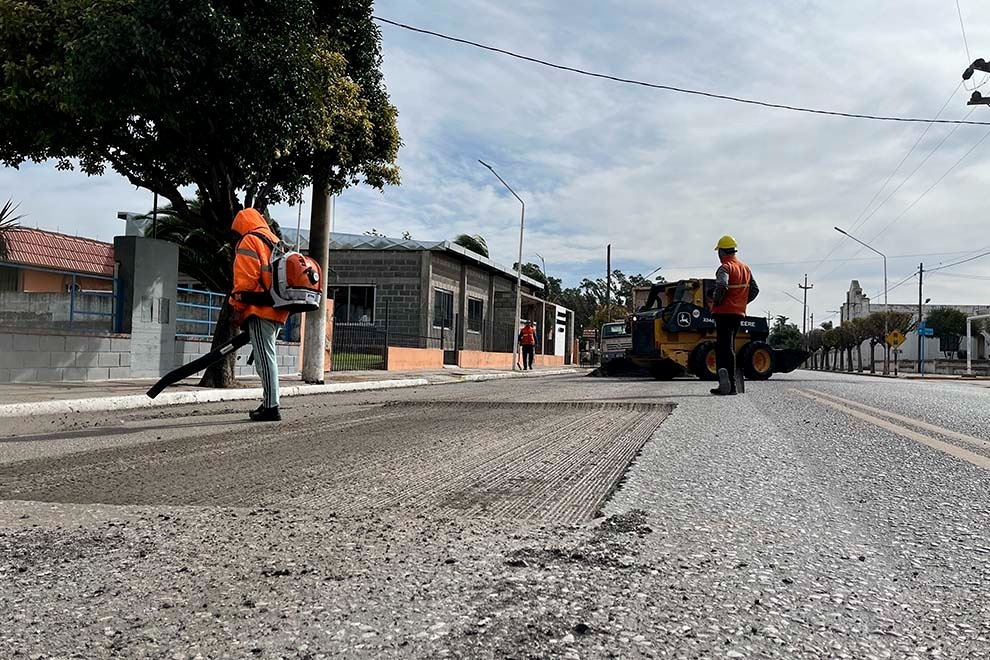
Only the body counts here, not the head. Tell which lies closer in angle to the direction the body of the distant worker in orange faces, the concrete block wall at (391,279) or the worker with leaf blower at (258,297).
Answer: the worker with leaf blower

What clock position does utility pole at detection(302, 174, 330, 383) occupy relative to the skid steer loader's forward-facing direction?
The utility pole is roughly at 6 o'clock from the skid steer loader.

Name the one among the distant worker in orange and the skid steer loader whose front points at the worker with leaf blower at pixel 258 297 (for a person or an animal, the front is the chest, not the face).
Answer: the distant worker in orange

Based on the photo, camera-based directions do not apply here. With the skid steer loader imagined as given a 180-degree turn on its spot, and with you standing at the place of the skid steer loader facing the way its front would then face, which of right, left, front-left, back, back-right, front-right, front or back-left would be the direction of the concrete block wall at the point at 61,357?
front

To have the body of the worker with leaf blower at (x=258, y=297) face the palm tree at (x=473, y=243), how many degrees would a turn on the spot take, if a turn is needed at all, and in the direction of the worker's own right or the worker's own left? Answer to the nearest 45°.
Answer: approximately 90° to the worker's own right

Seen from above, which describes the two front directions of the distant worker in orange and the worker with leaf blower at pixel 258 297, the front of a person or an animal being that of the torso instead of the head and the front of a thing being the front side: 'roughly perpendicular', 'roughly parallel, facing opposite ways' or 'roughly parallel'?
roughly perpendicular

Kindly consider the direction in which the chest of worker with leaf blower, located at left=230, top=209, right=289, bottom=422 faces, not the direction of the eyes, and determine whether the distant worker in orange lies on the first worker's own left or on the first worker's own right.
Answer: on the first worker's own right

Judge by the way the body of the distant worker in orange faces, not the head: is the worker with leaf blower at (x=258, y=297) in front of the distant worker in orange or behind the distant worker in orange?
in front

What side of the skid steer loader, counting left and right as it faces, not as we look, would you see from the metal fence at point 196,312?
back

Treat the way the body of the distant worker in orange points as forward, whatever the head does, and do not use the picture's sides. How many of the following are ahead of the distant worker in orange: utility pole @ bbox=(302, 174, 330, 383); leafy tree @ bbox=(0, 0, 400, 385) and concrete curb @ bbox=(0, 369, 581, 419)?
3

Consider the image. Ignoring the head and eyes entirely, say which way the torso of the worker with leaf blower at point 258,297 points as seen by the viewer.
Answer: to the viewer's left

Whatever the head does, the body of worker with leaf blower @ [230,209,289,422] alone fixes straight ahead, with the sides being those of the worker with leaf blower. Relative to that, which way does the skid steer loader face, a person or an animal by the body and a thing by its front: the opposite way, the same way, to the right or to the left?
the opposite way
